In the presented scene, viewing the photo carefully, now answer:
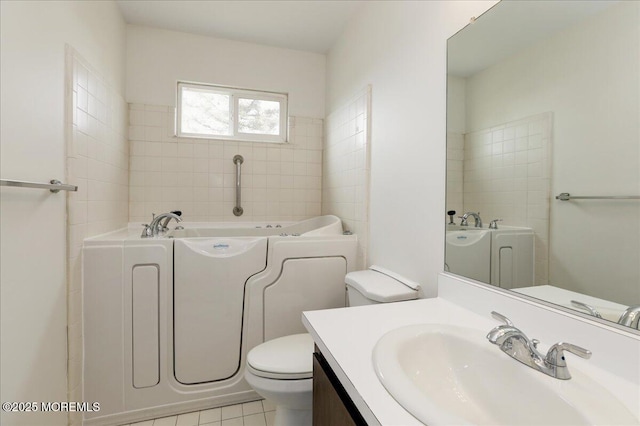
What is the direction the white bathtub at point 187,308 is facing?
toward the camera

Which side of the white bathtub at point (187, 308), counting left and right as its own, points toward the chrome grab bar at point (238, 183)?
back

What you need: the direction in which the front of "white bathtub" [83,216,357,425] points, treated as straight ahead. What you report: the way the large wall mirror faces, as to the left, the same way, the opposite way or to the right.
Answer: to the right

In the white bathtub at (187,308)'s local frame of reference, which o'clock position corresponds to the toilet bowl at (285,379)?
The toilet bowl is roughly at 11 o'clock from the white bathtub.

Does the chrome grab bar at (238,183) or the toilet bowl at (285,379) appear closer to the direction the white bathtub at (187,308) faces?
the toilet bowl

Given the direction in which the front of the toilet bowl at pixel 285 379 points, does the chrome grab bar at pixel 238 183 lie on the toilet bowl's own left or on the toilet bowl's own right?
on the toilet bowl's own right

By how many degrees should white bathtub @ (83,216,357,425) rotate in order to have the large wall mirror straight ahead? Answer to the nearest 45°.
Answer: approximately 45° to its left

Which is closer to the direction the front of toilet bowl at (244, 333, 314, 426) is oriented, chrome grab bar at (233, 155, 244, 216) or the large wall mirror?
the chrome grab bar

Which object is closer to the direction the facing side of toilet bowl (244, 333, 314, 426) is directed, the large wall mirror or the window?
the window

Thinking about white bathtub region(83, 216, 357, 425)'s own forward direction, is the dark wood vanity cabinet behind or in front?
in front

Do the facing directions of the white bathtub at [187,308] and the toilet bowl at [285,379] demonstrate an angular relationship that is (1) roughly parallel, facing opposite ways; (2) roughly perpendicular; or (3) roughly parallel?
roughly perpendicular

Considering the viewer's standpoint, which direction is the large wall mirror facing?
facing the viewer and to the left of the viewer

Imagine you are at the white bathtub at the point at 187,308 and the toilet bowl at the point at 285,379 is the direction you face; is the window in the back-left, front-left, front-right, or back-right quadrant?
back-left
